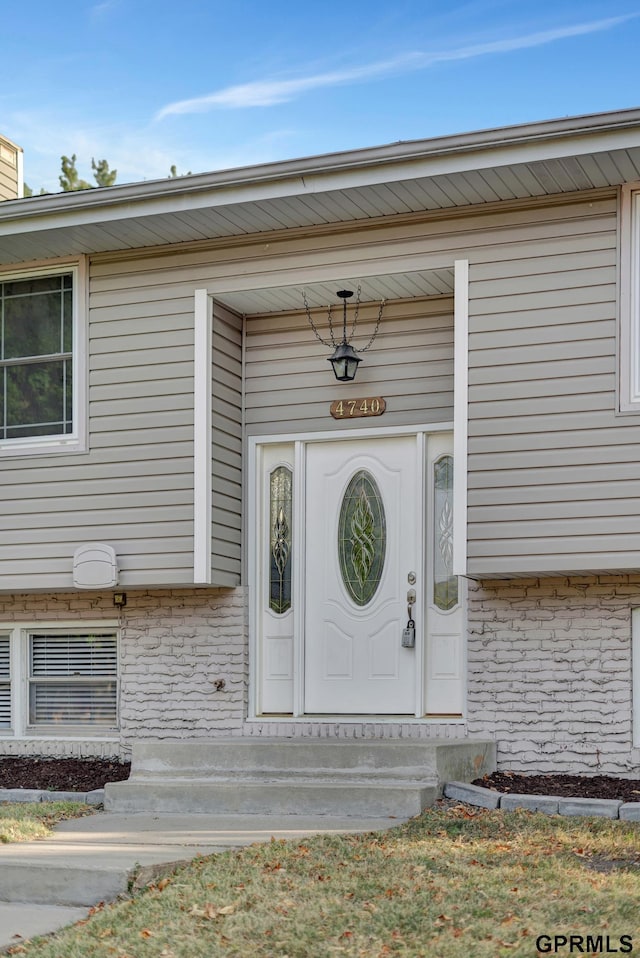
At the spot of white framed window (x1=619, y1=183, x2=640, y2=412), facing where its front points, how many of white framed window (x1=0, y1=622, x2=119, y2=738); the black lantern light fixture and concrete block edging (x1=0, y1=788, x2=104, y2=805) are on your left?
0

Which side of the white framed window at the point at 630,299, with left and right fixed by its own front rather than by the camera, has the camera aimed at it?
front

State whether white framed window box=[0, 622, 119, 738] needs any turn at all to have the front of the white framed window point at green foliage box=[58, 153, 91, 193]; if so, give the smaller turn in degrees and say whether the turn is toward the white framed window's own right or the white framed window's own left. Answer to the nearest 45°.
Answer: approximately 180°

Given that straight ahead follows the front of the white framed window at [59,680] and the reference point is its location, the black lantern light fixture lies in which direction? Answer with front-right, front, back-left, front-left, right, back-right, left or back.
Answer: front-left

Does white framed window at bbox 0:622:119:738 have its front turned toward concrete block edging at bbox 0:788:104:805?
yes

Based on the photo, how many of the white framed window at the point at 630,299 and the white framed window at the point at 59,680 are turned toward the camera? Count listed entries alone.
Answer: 2

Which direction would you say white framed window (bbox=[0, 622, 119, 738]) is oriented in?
toward the camera

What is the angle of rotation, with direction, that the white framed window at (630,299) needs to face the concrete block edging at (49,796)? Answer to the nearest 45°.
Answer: approximately 90° to its right

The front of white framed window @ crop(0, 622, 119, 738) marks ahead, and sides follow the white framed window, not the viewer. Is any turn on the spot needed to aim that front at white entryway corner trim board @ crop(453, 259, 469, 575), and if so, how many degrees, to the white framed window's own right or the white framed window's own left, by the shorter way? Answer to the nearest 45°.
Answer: approximately 45° to the white framed window's own left

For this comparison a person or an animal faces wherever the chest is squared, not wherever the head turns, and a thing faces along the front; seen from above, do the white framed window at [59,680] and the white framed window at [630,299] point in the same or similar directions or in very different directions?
same or similar directions
